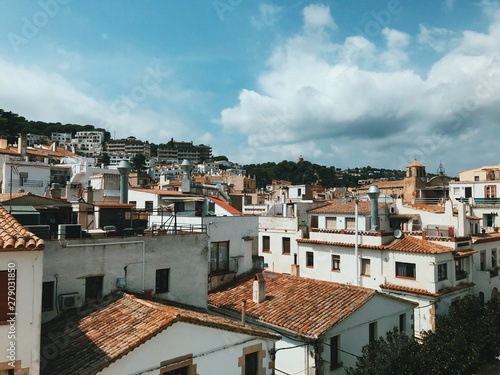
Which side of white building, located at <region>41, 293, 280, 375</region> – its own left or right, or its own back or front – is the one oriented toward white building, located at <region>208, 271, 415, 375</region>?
left

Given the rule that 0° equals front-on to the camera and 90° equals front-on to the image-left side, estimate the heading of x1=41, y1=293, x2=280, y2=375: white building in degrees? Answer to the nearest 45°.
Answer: approximately 315°

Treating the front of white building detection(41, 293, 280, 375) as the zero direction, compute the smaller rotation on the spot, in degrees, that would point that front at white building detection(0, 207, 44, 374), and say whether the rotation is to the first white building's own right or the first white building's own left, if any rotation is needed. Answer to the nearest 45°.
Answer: approximately 90° to the first white building's own right

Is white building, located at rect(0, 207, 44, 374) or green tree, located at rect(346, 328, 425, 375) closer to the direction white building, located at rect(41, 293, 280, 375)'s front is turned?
the green tree

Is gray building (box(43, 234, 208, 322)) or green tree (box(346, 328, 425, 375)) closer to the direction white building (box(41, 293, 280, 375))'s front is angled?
the green tree

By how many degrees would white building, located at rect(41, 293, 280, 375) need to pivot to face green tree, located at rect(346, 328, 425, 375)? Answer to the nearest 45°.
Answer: approximately 45° to its left

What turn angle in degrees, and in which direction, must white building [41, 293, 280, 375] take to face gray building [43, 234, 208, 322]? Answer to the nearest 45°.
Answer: approximately 135° to its left
